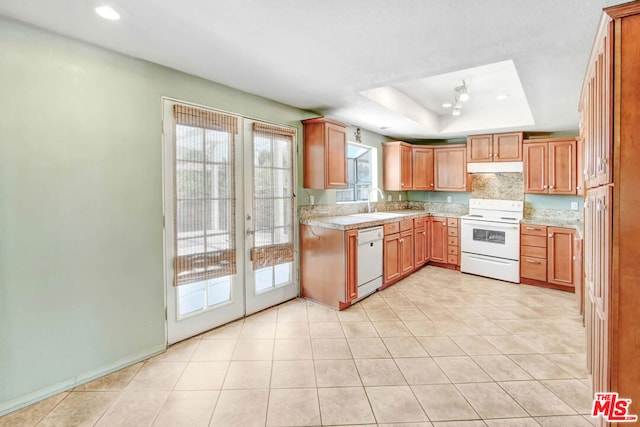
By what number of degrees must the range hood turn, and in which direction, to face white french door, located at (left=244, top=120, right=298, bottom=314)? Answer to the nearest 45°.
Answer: approximately 45° to its right

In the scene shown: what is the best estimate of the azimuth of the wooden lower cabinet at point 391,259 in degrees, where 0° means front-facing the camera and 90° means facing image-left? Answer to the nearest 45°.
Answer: approximately 315°

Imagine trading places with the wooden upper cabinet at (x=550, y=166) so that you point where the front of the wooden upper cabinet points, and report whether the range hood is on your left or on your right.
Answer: on your right

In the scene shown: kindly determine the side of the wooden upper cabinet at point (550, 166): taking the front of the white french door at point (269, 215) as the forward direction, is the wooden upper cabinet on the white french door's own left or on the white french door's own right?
on the white french door's own left

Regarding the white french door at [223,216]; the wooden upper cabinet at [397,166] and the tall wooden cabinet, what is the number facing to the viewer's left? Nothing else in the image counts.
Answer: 1

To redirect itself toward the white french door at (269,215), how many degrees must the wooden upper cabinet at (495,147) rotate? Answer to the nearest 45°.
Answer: approximately 45° to its right

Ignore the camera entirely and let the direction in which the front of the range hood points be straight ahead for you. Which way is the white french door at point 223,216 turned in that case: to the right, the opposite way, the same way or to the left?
to the left

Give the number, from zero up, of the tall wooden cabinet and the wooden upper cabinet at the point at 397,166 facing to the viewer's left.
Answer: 1

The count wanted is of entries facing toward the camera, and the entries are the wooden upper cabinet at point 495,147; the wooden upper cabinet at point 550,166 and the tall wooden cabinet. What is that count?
2
